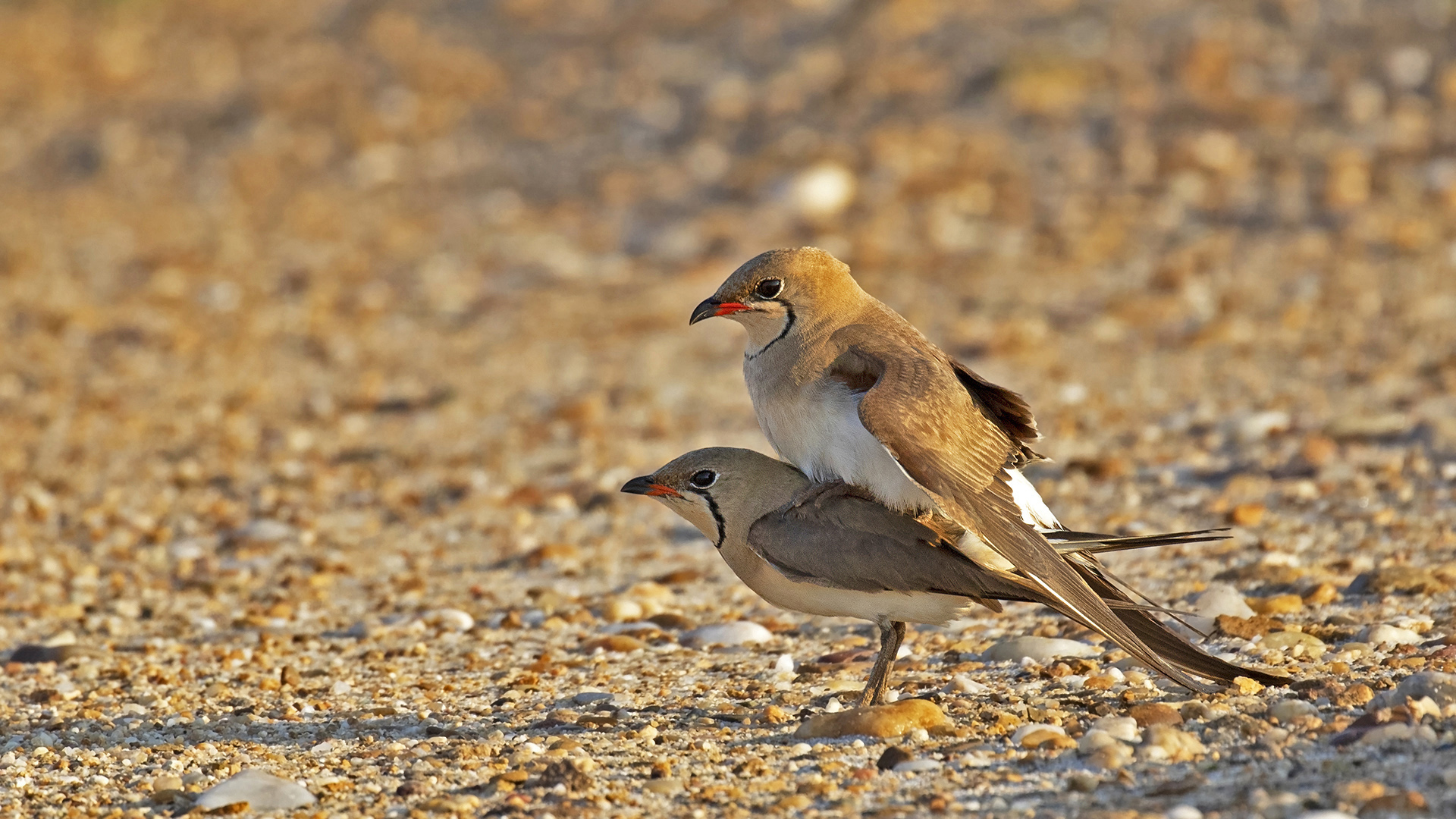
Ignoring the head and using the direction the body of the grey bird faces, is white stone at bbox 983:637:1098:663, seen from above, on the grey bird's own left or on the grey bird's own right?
on the grey bird's own right

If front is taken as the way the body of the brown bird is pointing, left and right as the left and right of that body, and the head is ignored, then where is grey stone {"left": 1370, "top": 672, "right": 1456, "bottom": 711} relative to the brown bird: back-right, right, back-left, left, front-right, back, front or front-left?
back

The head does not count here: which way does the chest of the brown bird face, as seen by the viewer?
to the viewer's left

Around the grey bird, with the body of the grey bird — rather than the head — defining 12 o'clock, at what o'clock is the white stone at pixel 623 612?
The white stone is roughly at 2 o'clock from the grey bird.

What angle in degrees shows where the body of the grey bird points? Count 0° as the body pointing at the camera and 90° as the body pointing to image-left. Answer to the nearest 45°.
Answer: approximately 90°

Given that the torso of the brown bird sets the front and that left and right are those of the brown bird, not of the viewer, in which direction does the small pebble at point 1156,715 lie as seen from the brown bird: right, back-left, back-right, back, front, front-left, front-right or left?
back

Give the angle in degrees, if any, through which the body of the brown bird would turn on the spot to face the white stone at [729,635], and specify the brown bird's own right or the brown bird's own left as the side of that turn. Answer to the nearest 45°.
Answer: approximately 90° to the brown bird's own right

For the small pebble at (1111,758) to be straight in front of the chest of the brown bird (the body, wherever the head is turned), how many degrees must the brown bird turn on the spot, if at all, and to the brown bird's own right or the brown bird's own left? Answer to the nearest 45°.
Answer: approximately 135° to the brown bird's own left

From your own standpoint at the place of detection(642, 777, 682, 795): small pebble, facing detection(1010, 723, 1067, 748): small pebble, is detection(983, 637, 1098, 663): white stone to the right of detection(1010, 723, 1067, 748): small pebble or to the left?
left
